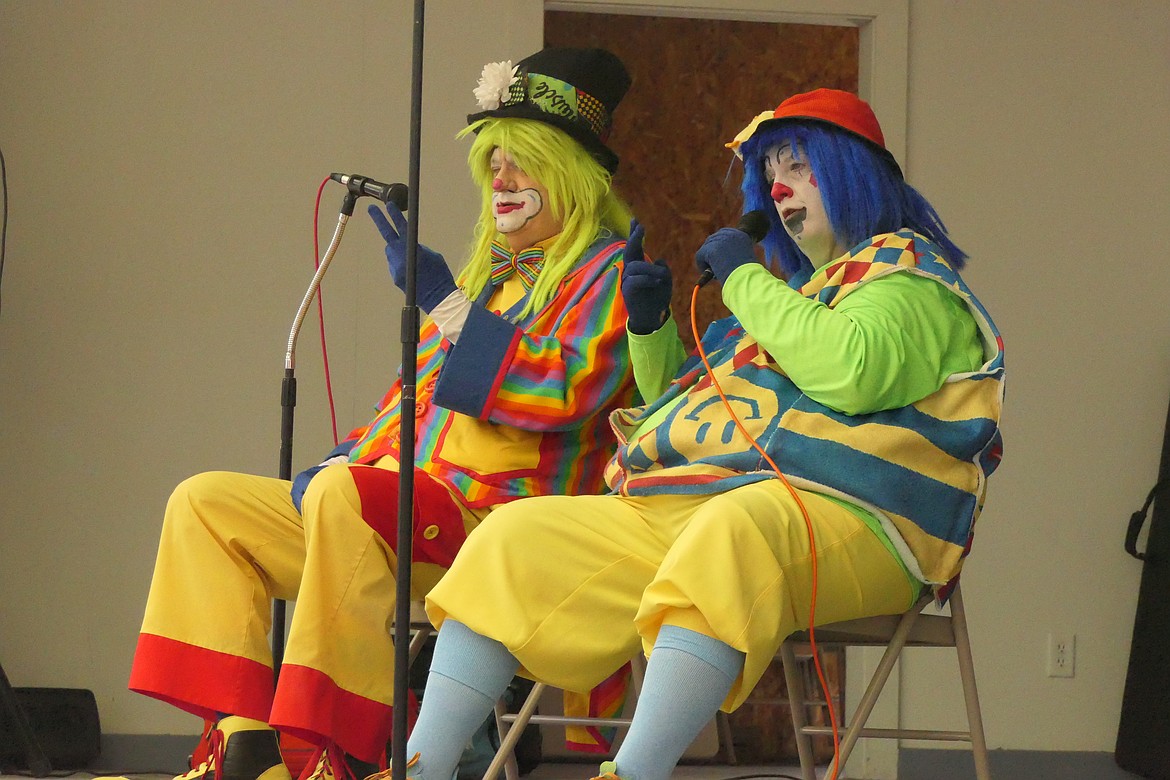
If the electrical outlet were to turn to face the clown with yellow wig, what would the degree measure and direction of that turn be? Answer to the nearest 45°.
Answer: approximately 45° to its right

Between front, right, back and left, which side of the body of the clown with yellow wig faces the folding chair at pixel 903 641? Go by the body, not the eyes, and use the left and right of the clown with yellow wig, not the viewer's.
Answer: left

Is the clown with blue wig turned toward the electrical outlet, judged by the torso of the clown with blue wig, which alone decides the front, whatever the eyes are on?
no

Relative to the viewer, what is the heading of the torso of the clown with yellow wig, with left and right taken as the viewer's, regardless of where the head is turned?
facing the viewer and to the left of the viewer

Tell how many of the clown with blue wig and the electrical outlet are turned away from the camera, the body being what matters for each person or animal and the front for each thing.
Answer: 0

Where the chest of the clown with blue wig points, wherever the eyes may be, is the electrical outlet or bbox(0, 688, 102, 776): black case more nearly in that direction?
the black case

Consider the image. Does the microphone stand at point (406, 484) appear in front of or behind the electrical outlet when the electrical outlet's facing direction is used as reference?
in front

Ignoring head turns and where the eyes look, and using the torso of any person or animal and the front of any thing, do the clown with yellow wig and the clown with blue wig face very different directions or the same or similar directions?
same or similar directions

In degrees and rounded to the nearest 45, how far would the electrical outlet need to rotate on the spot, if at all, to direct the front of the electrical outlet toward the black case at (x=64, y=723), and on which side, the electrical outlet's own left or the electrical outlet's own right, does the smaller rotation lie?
approximately 45° to the electrical outlet's own right

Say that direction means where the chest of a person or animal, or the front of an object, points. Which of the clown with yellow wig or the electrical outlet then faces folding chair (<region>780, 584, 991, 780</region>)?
the electrical outlet

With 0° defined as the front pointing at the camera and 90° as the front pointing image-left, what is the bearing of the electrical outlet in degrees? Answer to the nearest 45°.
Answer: approximately 0°

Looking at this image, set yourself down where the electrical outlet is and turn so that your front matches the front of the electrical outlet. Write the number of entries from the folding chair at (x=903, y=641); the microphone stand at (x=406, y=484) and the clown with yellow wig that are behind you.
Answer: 0

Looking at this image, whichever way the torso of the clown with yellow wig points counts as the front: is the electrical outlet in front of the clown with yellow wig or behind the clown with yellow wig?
behind
